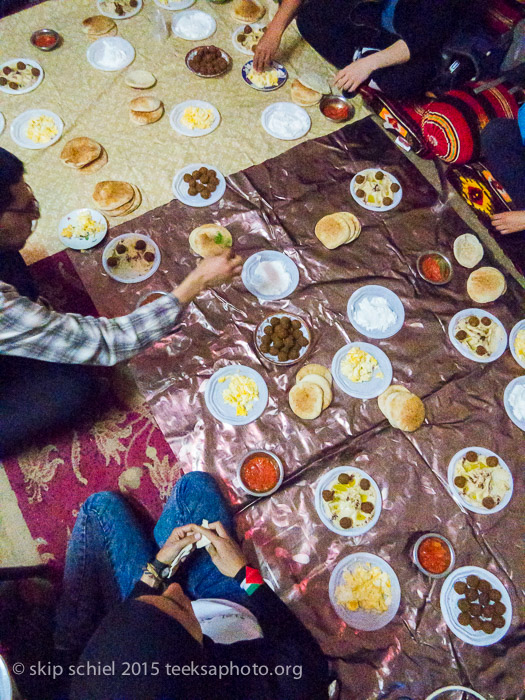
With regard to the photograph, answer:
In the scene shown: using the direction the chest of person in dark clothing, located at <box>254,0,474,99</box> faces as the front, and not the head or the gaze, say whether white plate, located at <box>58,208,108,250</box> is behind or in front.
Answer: in front

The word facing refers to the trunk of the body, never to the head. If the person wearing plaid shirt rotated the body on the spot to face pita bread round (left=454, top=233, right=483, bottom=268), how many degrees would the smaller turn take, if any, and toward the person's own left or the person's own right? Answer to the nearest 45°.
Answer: approximately 45° to the person's own left

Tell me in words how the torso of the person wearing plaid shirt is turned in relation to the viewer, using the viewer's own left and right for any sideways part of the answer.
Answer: facing to the right of the viewer

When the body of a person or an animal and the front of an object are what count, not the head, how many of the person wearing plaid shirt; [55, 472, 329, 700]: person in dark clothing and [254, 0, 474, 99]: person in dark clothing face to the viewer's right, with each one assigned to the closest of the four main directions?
1

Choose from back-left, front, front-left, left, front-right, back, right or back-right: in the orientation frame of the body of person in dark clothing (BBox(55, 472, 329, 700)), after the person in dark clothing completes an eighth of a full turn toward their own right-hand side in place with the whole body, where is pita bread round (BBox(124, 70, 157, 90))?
left

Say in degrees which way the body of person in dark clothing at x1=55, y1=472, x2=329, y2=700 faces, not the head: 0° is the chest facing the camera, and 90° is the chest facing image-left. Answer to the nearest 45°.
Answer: approximately 180°

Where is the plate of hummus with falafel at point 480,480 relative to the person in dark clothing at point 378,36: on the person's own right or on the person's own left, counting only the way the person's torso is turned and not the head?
on the person's own left

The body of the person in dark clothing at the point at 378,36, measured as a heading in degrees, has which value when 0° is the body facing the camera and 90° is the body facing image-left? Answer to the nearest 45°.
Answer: approximately 45°

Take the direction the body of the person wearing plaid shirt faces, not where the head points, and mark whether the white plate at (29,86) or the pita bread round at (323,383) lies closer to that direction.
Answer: the pita bread round

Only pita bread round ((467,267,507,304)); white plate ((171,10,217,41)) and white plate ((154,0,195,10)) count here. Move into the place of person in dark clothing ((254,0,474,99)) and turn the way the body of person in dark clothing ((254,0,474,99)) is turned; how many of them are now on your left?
1

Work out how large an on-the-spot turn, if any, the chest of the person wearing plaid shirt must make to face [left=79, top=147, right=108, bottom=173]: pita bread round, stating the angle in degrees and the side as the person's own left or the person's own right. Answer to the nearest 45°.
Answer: approximately 90° to the person's own left

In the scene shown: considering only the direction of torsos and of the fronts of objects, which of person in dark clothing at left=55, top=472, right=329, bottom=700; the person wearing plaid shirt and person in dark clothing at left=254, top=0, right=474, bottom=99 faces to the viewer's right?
the person wearing plaid shirt
